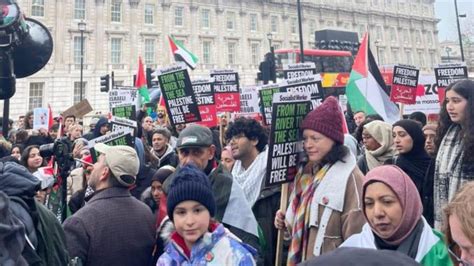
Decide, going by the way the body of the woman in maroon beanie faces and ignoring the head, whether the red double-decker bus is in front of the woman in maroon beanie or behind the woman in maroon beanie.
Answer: behind

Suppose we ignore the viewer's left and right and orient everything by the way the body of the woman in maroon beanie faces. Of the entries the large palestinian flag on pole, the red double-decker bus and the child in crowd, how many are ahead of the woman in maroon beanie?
1

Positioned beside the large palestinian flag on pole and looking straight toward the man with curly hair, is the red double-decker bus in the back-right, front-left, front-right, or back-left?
back-right

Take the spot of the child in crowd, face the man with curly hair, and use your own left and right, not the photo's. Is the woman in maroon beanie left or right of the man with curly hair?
right
